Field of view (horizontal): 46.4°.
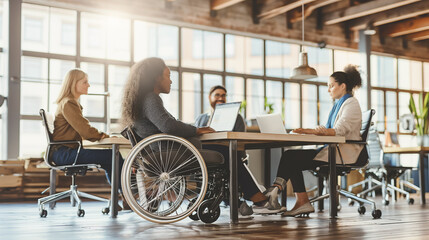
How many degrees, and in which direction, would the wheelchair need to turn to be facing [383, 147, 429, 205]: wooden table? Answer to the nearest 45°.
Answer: approximately 45° to its left

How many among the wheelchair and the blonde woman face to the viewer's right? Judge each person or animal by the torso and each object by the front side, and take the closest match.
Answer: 2

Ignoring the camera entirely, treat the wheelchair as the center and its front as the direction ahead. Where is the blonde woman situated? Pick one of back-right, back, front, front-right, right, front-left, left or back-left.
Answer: back-left

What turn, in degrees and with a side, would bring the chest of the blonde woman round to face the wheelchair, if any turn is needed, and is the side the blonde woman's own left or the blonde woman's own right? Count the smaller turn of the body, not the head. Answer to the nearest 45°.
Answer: approximately 45° to the blonde woman's own right

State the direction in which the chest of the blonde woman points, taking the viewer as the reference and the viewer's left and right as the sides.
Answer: facing to the right of the viewer

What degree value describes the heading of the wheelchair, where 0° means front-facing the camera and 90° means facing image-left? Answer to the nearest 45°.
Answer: approximately 270°

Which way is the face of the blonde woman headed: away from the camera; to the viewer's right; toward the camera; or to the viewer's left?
to the viewer's right
